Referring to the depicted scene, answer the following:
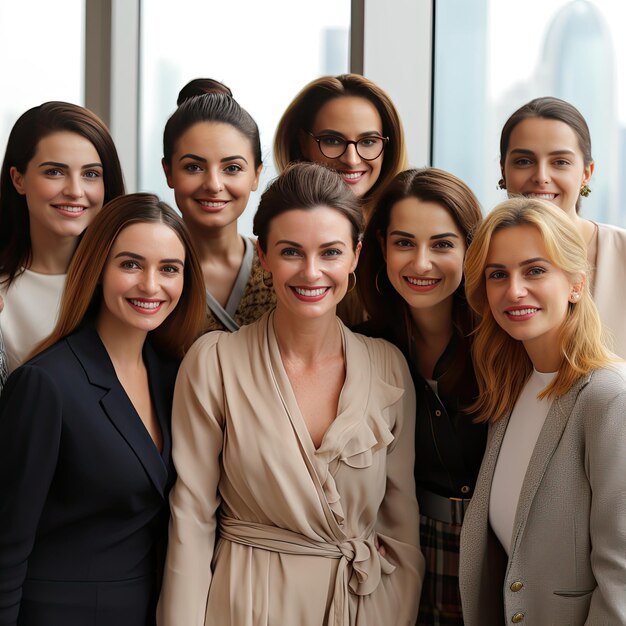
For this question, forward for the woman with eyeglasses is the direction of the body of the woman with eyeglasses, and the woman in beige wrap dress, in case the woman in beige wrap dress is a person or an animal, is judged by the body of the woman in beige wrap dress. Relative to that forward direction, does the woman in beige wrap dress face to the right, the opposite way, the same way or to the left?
the same way

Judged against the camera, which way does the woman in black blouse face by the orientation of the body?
toward the camera

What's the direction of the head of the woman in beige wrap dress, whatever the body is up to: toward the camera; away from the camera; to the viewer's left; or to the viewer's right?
toward the camera

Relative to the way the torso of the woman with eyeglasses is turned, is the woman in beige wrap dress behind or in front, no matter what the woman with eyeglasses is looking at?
in front

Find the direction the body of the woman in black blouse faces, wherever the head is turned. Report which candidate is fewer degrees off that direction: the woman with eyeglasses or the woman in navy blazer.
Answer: the woman in navy blazer

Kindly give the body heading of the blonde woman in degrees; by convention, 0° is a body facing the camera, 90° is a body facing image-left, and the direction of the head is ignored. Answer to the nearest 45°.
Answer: approximately 45°

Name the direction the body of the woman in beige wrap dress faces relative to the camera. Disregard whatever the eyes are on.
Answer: toward the camera

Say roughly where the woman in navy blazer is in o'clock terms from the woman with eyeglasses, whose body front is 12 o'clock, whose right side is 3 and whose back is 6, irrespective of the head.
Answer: The woman in navy blazer is roughly at 1 o'clock from the woman with eyeglasses.

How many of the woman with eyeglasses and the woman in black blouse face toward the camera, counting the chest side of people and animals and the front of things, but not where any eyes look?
2

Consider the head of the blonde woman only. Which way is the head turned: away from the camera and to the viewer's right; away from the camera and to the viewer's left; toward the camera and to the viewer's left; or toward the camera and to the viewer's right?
toward the camera and to the viewer's left

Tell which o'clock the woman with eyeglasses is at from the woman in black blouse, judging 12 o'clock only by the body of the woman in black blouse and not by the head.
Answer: The woman with eyeglasses is roughly at 5 o'clock from the woman in black blouse.

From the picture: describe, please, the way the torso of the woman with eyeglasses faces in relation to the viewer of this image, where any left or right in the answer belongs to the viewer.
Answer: facing the viewer

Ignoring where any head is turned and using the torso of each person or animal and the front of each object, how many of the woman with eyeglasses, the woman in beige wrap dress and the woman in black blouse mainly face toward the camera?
3

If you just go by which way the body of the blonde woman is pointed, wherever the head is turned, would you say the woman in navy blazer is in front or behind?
in front

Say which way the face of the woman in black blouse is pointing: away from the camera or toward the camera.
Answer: toward the camera
